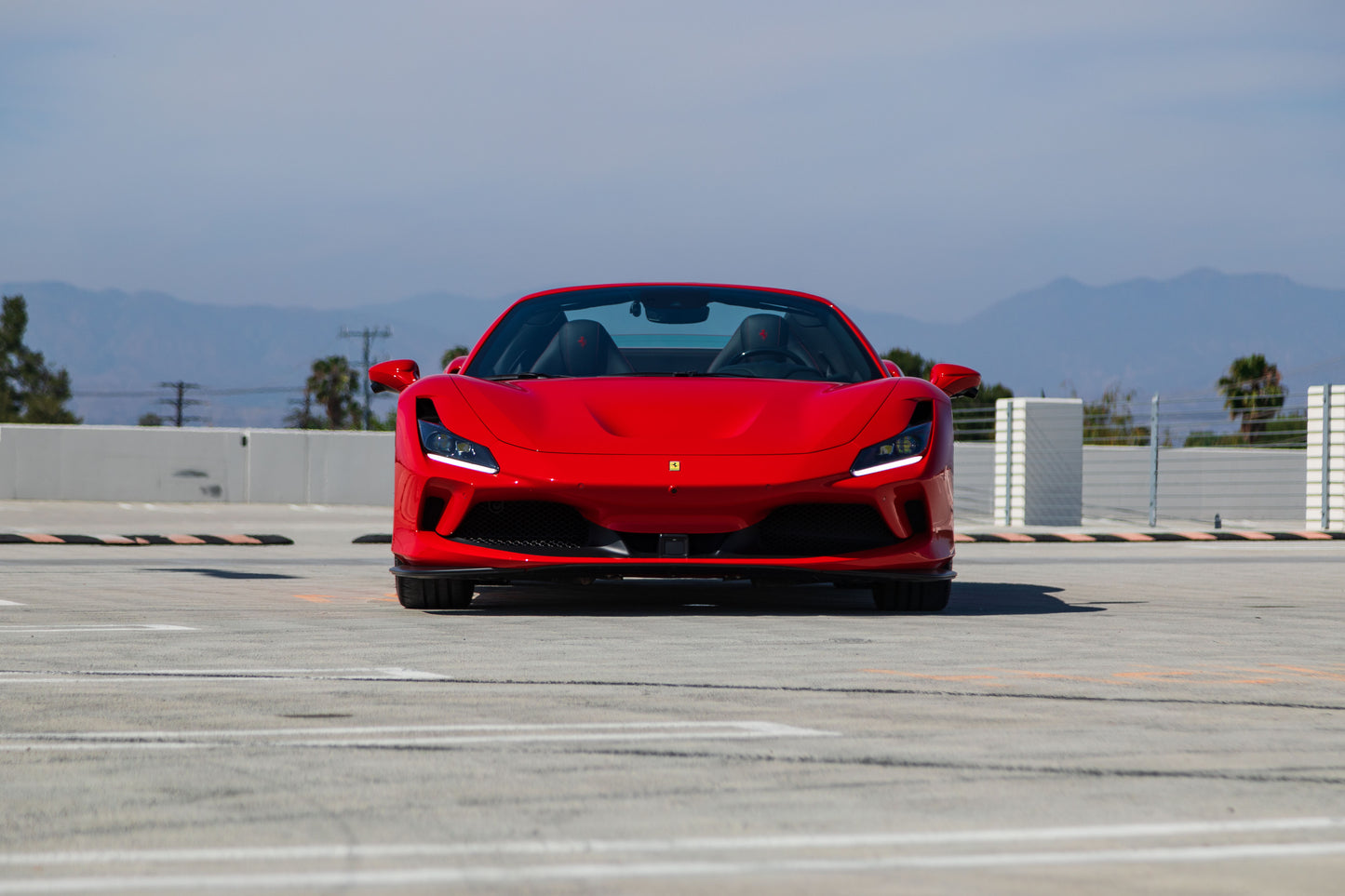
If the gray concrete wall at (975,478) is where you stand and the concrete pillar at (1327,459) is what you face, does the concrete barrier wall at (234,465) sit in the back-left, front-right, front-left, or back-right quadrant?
back-right

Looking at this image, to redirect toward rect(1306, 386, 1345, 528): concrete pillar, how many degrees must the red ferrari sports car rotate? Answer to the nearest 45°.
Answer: approximately 135° to its left

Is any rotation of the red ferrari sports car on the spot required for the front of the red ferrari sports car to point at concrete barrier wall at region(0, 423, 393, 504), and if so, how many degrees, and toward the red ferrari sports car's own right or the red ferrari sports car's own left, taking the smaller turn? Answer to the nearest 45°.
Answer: approximately 180°

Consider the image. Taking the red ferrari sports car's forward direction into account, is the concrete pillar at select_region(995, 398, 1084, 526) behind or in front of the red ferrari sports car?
behind

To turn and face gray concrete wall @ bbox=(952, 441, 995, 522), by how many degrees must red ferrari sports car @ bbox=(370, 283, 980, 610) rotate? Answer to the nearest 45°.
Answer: approximately 180°

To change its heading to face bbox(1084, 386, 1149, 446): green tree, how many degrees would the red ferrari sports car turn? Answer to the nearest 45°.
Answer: approximately 180°

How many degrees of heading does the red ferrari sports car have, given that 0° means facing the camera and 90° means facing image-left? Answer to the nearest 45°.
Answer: approximately 0°
